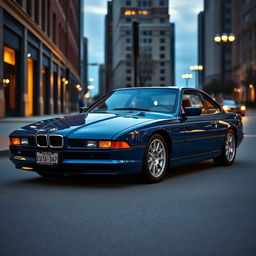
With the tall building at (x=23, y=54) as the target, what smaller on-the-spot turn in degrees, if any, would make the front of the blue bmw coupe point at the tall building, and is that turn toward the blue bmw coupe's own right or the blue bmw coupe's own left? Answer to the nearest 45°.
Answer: approximately 135° to the blue bmw coupe's own right

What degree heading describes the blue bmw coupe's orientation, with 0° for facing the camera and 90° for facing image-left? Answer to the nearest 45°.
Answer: approximately 45°
